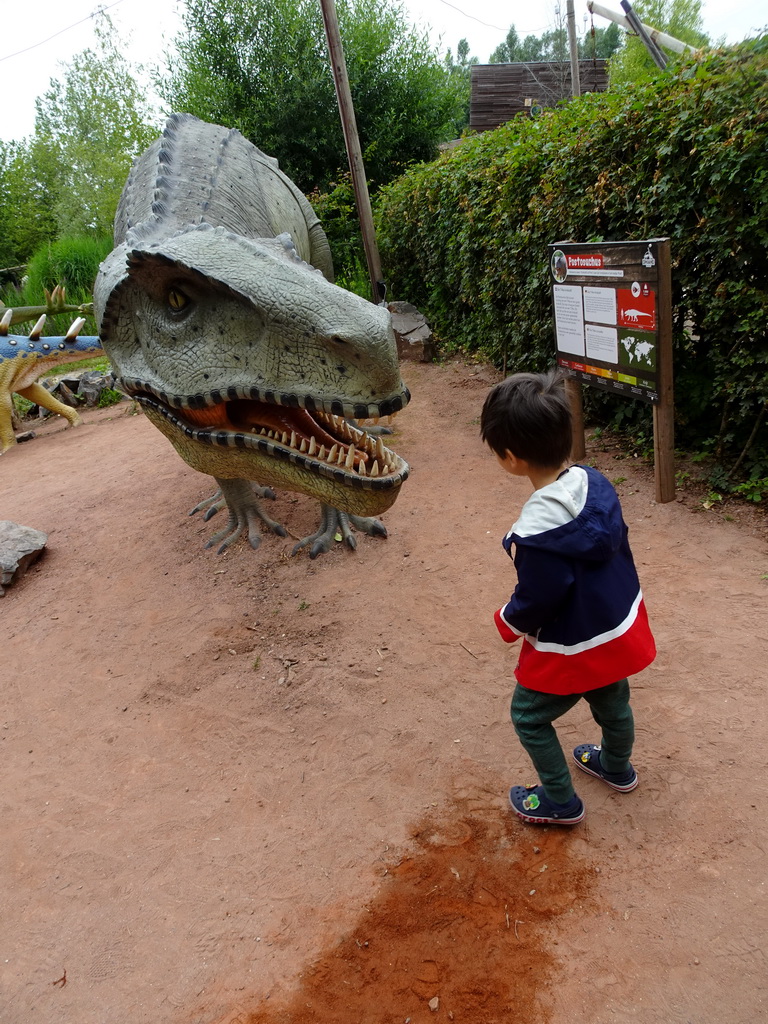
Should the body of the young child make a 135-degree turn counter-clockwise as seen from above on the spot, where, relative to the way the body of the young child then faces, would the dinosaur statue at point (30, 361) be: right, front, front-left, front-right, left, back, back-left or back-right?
back-right

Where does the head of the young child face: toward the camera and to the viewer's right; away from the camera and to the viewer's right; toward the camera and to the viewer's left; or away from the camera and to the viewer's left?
away from the camera and to the viewer's left

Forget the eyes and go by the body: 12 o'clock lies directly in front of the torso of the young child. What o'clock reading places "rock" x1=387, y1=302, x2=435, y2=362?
The rock is roughly at 1 o'clock from the young child.

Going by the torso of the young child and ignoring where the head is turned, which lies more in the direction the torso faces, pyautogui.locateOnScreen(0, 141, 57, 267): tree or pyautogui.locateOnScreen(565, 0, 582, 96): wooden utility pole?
the tree

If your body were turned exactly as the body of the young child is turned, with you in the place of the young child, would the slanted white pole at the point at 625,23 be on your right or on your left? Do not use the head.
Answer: on your right

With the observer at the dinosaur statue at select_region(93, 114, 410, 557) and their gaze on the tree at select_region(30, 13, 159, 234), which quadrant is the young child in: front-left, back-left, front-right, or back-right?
back-right

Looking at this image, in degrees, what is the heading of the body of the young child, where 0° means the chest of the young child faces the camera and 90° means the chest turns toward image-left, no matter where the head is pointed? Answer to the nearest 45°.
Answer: approximately 135°

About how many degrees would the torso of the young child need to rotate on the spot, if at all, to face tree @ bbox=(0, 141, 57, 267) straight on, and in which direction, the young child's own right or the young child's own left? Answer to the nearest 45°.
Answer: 0° — they already face it

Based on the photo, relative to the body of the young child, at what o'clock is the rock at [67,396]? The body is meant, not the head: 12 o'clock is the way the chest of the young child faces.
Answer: The rock is roughly at 12 o'clock from the young child.

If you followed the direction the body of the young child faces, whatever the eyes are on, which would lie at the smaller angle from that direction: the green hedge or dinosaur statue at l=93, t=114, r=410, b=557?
the dinosaur statue

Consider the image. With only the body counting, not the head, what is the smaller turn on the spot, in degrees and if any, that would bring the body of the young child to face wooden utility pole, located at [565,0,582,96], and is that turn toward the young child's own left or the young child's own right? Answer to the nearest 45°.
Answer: approximately 45° to the young child's own right

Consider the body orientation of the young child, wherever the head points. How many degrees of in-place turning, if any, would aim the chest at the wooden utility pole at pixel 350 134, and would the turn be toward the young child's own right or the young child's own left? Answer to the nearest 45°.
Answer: approximately 45° to the young child's own right

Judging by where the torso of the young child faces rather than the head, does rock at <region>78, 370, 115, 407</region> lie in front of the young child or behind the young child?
in front

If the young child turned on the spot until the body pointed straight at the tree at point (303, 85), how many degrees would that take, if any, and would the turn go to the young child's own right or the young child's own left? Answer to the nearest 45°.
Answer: approximately 45° to the young child's own right
